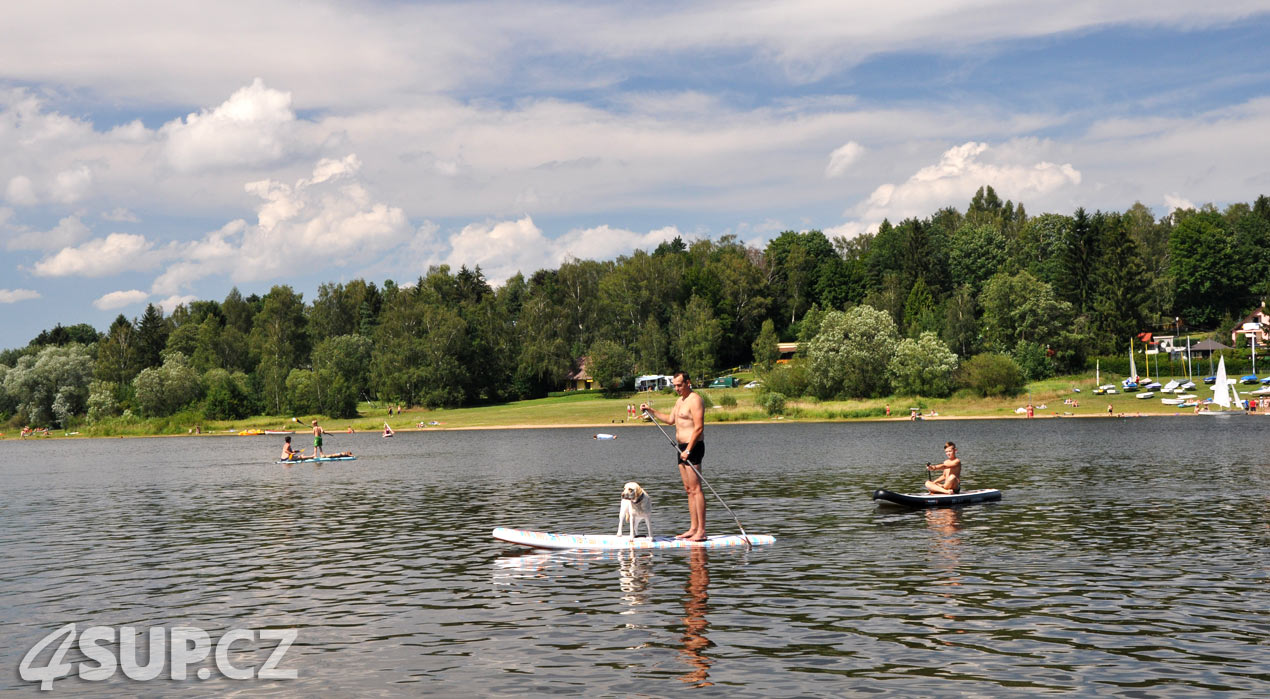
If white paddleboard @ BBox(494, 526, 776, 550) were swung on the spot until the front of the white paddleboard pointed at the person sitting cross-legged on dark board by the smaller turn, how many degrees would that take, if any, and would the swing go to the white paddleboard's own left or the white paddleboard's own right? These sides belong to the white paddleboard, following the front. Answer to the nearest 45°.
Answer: approximately 135° to the white paddleboard's own right

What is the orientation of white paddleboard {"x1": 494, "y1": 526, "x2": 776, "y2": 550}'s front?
to the viewer's left
